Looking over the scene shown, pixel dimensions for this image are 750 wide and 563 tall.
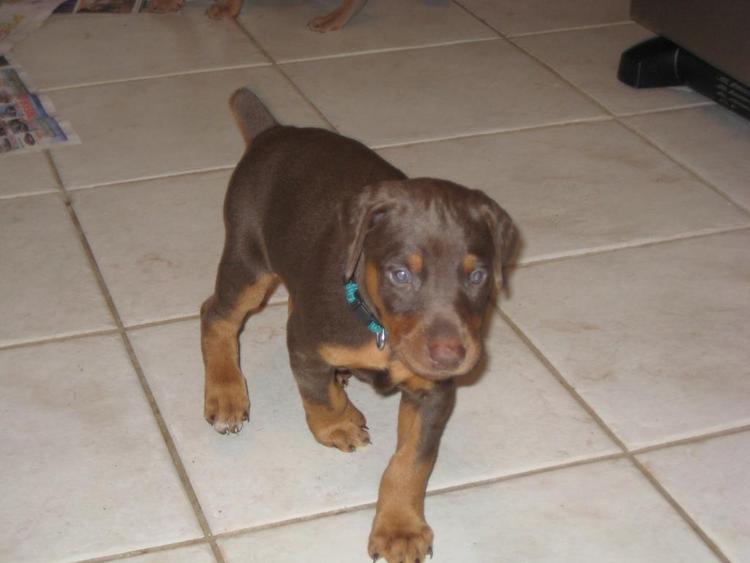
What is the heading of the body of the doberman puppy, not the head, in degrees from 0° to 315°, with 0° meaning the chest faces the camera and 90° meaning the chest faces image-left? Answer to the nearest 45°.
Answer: approximately 315°

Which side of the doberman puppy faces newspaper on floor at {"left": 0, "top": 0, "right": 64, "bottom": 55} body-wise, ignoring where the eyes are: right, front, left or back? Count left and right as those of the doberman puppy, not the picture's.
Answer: back
